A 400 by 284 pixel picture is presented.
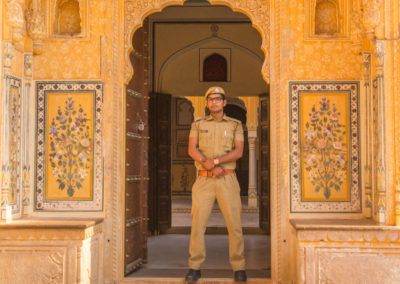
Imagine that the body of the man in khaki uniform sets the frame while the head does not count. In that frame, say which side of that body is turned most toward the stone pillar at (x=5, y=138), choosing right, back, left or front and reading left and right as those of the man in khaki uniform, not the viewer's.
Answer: right

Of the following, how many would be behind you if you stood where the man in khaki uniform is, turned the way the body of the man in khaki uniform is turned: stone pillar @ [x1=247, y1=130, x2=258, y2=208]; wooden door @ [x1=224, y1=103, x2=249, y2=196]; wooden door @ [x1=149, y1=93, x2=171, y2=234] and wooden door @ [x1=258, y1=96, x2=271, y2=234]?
4

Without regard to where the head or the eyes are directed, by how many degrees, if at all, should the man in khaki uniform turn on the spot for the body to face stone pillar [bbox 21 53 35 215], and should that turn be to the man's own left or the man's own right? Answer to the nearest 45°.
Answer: approximately 90° to the man's own right

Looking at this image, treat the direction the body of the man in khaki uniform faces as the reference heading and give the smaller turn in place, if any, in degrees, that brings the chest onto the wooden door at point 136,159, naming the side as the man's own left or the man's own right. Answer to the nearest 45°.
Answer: approximately 135° to the man's own right

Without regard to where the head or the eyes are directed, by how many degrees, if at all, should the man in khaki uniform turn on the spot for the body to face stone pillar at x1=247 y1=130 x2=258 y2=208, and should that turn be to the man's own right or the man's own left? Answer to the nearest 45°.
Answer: approximately 180°

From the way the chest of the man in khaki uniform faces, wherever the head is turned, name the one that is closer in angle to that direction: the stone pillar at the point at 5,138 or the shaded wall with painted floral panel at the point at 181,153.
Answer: the stone pillar

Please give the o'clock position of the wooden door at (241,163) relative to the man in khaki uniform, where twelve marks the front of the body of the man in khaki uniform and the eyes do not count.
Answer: The wooden door is roughly at 6 o'clock from the man in khaki uniform.

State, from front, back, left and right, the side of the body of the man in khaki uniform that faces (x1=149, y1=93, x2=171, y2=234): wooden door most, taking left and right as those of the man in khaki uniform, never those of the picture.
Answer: back

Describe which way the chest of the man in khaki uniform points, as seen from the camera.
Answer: toward the camera
